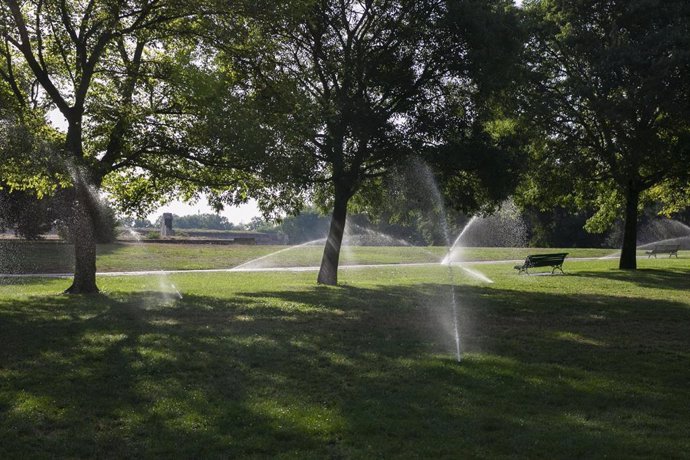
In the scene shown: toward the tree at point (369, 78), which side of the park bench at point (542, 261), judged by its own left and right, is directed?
front

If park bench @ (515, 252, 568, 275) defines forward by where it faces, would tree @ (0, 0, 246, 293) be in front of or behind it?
in front
